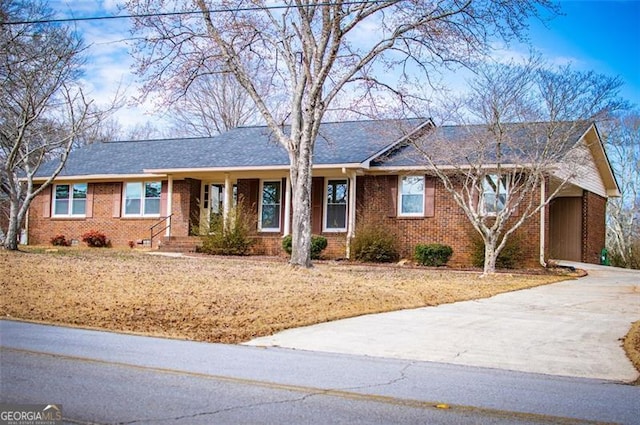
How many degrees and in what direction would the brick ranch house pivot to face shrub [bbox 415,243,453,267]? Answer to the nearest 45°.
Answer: approximately 90° to its left

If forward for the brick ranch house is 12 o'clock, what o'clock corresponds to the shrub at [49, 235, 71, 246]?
The shrub is roughly at 2 o'clock from the brick ranch house.

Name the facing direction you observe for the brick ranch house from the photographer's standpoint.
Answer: facing the viewer and to the left of the viewer

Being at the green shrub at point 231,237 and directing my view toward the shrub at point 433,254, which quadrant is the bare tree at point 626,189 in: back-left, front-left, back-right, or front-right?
front-left

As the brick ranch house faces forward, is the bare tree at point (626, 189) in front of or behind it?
behind

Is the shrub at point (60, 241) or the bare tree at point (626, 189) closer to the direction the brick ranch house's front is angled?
the shrub
